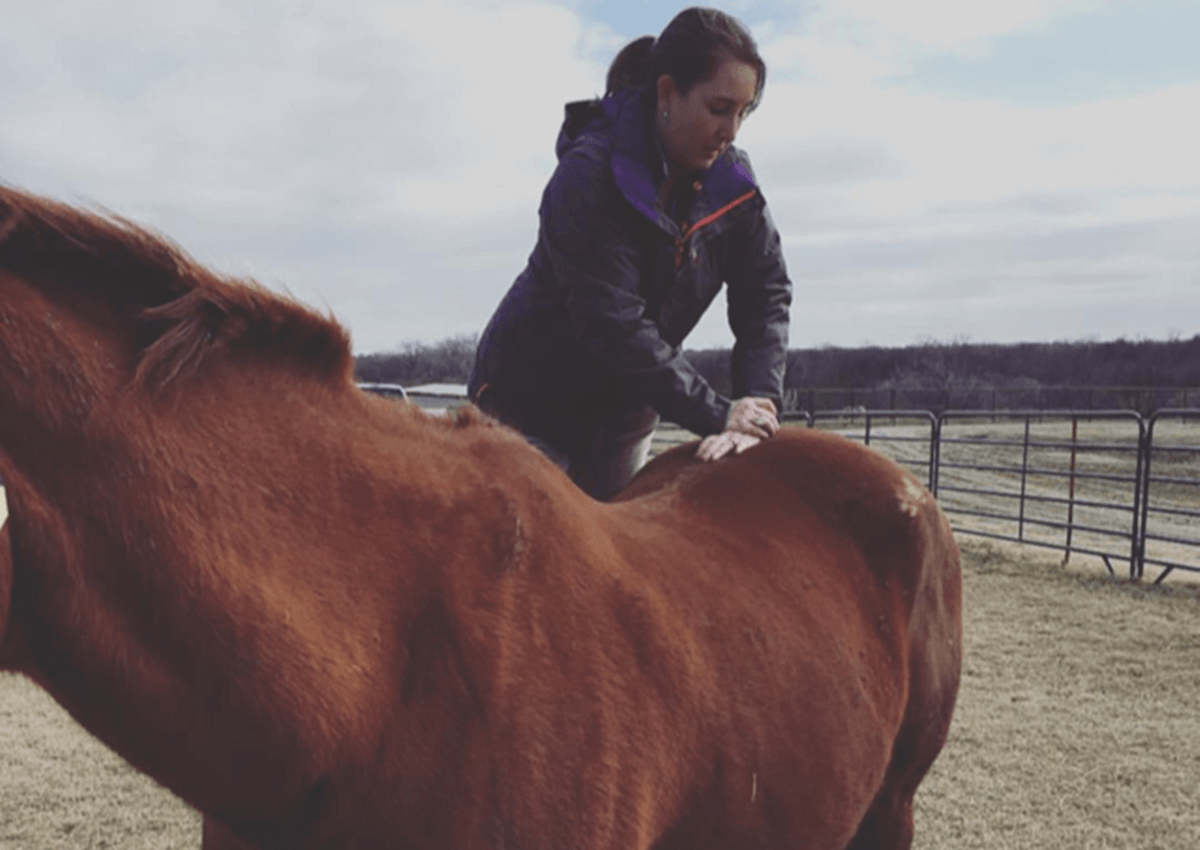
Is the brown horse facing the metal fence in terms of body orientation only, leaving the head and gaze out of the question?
no

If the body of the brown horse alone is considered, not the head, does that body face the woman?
no

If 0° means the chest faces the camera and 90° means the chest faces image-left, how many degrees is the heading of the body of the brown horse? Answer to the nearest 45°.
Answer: approximately 45°

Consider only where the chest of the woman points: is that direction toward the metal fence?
no

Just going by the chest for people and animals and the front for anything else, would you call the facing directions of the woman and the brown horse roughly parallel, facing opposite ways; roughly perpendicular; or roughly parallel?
roughly perpendicular

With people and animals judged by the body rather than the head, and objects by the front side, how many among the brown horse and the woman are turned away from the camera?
0

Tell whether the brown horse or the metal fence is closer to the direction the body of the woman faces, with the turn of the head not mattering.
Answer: the brown horse

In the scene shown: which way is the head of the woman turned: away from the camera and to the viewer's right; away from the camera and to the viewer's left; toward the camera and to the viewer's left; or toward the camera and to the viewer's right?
toward the camera and to the viewer's right
